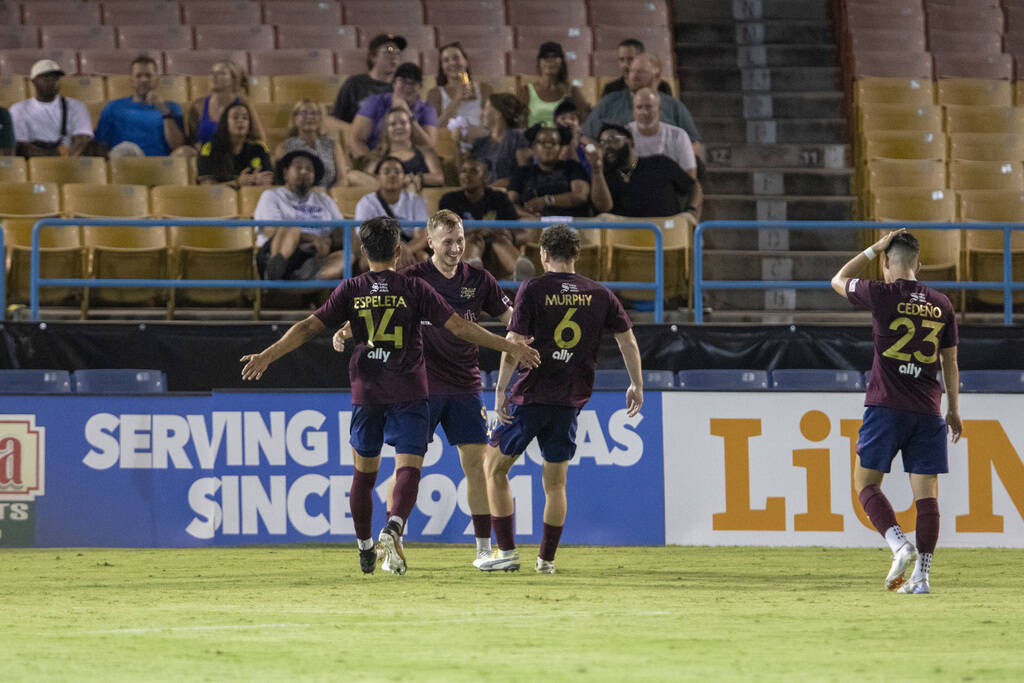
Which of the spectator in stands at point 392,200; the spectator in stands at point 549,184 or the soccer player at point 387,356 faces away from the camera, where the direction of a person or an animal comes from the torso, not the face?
the soccer player

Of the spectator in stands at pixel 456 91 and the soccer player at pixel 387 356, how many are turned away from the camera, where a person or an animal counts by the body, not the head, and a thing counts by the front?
1

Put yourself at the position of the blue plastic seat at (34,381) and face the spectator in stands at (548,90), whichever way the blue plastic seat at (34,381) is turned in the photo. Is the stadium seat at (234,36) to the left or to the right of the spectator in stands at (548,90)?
left

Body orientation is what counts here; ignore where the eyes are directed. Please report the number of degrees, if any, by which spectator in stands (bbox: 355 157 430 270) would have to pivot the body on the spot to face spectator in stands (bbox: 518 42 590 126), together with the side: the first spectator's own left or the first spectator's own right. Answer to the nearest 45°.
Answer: approximately 135° to the first spectator's own left

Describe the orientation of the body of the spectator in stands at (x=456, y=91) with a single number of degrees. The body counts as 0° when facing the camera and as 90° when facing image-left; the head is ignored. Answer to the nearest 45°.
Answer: approximately 0°

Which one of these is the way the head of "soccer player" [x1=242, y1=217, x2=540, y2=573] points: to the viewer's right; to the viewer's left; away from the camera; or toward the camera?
away from the camera

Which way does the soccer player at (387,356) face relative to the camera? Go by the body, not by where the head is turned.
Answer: away from the camera

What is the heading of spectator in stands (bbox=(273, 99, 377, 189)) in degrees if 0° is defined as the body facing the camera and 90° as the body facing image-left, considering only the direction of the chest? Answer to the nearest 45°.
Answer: approximately 0°
